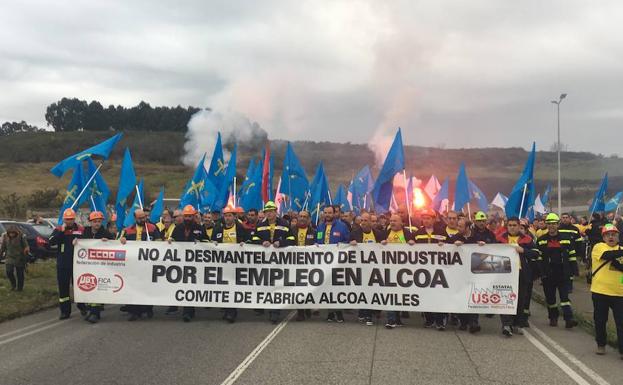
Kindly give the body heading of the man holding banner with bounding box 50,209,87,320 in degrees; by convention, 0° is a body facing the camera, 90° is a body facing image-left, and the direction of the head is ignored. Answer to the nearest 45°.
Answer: approximately 0°

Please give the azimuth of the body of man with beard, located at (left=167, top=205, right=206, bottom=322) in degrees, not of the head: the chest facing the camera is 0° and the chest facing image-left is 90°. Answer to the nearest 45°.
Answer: approximately 0°

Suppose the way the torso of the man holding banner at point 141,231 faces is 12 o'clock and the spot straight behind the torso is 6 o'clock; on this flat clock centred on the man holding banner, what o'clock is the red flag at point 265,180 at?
The red flag is roughly at 7 o'clock from the man holding banner.

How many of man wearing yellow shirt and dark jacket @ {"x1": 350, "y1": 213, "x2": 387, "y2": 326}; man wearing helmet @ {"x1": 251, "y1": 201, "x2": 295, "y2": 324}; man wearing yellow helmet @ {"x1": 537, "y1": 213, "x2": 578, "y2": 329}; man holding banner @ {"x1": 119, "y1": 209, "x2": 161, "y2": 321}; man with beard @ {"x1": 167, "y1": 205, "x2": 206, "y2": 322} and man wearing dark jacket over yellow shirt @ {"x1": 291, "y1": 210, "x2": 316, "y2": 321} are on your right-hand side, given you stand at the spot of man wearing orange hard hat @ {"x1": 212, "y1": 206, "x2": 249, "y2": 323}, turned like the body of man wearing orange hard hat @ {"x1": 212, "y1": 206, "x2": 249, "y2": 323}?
2

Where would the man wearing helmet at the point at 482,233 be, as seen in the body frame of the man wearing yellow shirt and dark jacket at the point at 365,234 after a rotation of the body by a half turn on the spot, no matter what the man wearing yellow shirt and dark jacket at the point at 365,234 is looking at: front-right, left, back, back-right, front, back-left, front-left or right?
right

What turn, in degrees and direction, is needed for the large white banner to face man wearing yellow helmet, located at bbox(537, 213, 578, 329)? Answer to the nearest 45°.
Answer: approximately 90° to its left
